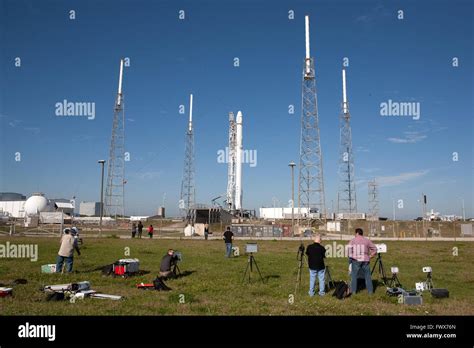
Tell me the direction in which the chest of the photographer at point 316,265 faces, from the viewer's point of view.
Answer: away from the camera

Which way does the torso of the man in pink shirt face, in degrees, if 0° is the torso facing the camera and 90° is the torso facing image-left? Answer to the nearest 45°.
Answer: approximately 180°

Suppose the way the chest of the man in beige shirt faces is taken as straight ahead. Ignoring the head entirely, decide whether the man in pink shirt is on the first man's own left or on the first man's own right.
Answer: on the first man's own right

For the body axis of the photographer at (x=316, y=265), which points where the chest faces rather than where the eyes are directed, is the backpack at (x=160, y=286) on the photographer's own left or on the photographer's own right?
on the photographer's own left

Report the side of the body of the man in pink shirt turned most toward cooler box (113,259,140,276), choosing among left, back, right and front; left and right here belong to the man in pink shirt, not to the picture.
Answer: left

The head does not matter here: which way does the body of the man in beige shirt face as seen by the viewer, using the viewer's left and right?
facing away from the viewer and to the right of the viewer

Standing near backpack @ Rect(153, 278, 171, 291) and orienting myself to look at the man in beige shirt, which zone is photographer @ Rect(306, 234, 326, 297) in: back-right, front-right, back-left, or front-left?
back-right

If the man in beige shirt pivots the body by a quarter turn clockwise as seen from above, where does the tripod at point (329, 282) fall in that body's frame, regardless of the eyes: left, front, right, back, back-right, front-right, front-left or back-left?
front

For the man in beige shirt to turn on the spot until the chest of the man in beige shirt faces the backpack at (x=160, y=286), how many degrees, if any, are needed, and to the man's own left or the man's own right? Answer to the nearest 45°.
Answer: approximately 90° to the man's own right

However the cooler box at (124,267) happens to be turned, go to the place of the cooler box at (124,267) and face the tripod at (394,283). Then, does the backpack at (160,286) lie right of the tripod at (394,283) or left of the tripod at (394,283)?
right
